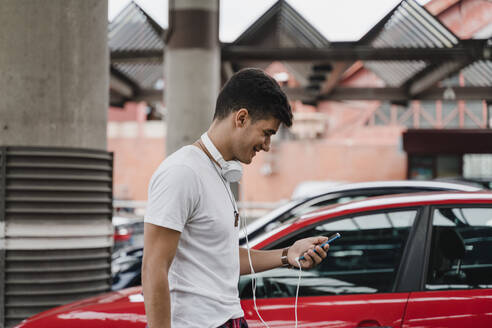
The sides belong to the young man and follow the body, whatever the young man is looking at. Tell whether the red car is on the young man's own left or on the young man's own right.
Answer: on the young man's own left

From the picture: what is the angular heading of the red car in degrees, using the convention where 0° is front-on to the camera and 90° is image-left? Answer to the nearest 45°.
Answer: approximately 90°

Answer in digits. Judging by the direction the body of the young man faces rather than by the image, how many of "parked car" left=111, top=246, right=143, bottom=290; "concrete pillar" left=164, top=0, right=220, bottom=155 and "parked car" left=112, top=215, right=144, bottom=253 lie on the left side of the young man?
3

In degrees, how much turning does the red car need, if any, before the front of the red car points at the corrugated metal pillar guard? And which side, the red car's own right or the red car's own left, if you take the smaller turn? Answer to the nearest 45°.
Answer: approximately 45° to the red car's own right

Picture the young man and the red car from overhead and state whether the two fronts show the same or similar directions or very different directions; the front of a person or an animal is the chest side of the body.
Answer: very different directions

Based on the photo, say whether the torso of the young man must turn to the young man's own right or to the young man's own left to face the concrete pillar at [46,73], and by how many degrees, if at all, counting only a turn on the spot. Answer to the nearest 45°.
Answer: approximately 135° to the young man's own left

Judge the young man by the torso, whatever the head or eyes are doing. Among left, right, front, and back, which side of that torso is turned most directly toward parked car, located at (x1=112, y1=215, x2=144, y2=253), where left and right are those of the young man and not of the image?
left

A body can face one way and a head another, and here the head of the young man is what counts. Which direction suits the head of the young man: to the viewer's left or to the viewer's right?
to the viewer's right

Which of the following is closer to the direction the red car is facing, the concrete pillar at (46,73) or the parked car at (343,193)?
the concrete pillar

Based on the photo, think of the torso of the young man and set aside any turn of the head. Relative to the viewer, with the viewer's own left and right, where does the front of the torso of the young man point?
facing to the right of the viewer

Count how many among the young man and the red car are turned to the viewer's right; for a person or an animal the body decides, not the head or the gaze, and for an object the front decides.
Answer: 1
